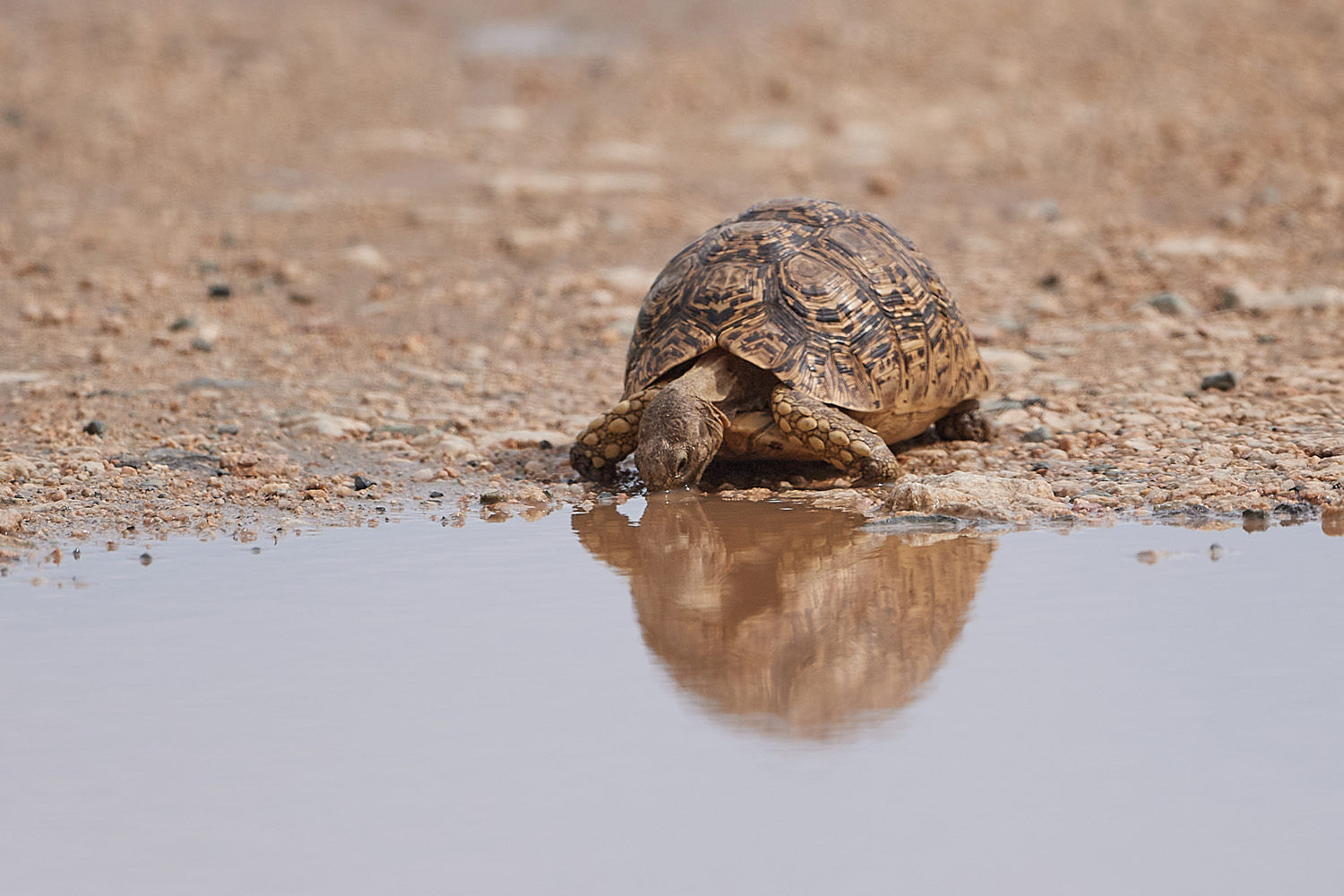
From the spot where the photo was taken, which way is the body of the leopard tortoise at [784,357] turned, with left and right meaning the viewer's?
facing the viewer and to the left of the viewer

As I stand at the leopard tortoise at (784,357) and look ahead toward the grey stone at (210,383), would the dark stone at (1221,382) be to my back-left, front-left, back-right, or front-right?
back-right

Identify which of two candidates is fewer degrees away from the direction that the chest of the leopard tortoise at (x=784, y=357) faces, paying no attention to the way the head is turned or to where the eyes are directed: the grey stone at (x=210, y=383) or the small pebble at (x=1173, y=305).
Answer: the grey stone

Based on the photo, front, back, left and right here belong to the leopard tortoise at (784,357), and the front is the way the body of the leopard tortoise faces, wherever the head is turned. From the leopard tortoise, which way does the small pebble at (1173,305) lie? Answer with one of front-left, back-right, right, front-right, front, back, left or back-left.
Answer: back

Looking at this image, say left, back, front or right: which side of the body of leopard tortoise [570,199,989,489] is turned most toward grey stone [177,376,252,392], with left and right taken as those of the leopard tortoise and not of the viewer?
right

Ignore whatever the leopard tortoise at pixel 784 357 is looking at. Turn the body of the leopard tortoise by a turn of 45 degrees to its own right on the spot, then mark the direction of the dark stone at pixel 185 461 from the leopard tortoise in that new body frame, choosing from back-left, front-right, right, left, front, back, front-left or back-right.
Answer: front
